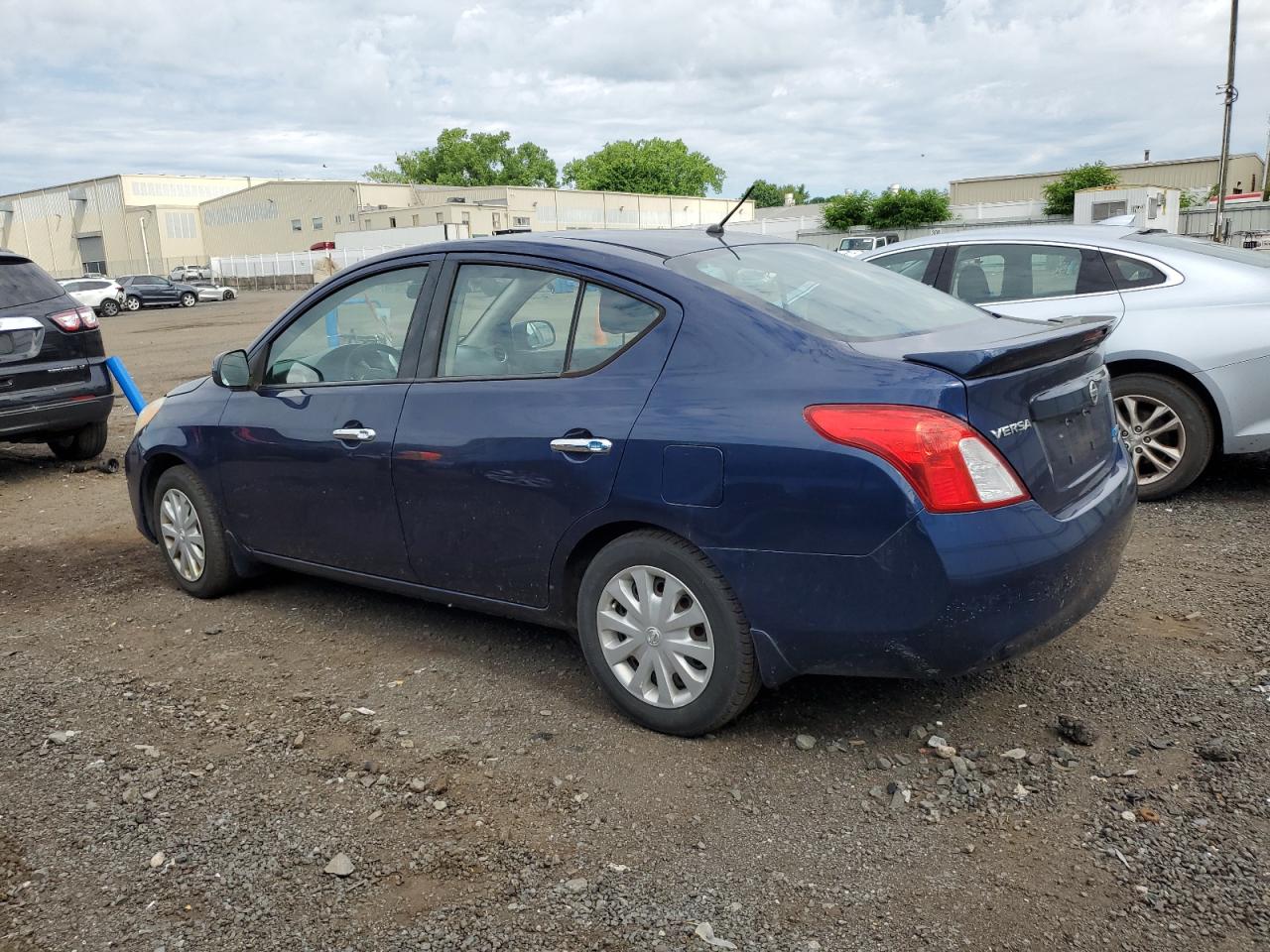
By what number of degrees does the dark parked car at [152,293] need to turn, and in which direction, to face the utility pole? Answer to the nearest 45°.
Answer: approximately 45° to its right

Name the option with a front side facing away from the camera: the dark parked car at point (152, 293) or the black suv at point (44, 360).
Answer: the black suv

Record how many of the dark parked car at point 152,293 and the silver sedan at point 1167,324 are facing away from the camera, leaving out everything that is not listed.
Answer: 0

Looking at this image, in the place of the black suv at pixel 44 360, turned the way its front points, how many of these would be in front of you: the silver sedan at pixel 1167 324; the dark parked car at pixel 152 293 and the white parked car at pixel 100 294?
2

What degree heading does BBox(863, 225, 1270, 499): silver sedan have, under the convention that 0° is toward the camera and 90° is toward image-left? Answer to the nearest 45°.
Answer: approximately 90°

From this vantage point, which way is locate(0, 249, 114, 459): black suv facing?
away from the camera

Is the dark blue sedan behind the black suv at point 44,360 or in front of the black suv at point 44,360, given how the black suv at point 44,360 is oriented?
behind

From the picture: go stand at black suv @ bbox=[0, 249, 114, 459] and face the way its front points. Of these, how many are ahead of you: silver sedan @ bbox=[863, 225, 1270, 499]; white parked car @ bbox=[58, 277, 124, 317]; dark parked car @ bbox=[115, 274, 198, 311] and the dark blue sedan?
2

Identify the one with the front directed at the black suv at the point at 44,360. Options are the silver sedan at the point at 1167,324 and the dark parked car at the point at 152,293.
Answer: the silver sedan

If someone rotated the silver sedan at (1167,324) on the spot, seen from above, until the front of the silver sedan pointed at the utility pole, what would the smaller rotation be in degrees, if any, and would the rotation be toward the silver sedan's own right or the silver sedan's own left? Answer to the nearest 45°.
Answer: approximately 90° to the silver sedan's own right

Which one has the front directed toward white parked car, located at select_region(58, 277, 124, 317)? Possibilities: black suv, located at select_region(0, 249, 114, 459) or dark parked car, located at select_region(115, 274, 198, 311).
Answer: the black suv

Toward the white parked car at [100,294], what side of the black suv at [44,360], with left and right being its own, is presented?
front

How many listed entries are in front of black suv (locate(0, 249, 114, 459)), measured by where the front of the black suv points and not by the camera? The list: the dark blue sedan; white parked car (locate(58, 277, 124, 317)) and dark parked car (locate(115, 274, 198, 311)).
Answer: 2

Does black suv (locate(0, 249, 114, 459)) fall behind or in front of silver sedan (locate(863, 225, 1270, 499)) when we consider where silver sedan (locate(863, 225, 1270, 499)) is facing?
in front

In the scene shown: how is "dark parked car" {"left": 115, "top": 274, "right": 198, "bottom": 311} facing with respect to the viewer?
to the viewer's right
